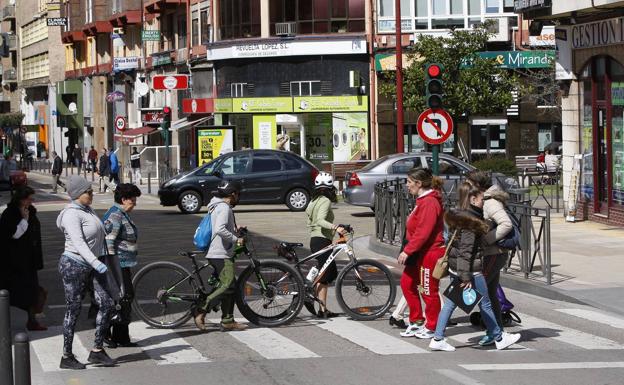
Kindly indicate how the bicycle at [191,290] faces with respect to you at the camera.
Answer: facing to the right of the viewer

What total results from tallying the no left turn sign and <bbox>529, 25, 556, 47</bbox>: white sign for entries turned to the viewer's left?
0

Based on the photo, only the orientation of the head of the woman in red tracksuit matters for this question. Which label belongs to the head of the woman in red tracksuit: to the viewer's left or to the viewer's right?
to the viewer's left

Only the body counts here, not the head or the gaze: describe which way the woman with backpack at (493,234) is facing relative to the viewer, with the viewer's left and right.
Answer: facing to the left of the viewer

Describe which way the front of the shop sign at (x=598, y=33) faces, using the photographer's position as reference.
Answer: facing the viewer and to the left of the viewer

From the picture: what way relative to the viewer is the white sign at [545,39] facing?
toward the camera

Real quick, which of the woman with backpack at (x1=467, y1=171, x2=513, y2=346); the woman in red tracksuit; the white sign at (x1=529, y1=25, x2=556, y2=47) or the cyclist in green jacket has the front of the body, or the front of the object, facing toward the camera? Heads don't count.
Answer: the white sign

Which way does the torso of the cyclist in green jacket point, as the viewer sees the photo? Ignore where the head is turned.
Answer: to the viewer's right

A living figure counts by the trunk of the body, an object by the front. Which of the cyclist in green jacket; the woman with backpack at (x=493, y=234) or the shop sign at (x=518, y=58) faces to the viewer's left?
the woman with backpack

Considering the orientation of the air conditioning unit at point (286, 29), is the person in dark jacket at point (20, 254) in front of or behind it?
in front

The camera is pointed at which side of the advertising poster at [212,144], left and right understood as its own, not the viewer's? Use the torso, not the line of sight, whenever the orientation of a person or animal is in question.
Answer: front

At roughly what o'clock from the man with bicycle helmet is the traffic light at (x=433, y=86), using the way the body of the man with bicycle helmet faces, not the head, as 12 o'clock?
The traffic light is roughly at 10 o'clock from the man with bicycle helmet.

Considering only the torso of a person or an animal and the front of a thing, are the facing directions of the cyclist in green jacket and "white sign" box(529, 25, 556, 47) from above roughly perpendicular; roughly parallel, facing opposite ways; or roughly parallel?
roughly perpendicular

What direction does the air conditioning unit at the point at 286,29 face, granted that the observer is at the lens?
facing the viewer

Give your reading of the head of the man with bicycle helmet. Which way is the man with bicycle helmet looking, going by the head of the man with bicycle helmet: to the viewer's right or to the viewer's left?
to the viewer's right

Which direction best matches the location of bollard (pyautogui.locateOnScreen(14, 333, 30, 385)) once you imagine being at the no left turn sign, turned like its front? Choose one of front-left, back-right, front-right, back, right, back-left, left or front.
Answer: front
